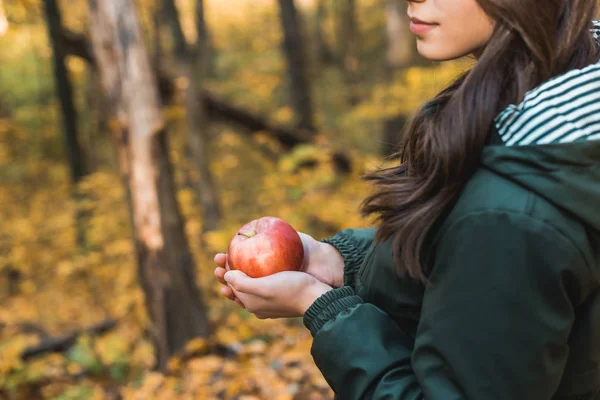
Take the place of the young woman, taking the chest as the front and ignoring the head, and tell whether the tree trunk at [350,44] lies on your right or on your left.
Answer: on your right

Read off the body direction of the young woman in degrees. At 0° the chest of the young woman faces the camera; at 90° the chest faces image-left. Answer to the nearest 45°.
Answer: approximately 90°

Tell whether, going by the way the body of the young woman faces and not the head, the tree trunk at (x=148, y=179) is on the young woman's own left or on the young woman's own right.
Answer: on the young woman's own right

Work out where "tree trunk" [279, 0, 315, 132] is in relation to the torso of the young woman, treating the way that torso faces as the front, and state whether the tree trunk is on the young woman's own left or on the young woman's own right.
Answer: on the young woman's own right

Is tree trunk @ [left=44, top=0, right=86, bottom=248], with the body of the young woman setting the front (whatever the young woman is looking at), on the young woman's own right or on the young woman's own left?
on the young woman's own right

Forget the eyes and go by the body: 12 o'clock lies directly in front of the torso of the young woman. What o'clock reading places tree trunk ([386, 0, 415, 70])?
The tree trunk is roughly at 3 o'clock from the young woman.

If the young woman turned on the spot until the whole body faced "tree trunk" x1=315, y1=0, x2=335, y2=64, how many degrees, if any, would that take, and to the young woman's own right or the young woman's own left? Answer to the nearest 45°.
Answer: approximately 90° to the young woman's own right

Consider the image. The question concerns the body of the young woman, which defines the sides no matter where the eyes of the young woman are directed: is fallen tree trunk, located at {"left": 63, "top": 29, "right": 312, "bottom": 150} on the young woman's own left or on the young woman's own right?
on the young woman's own right
